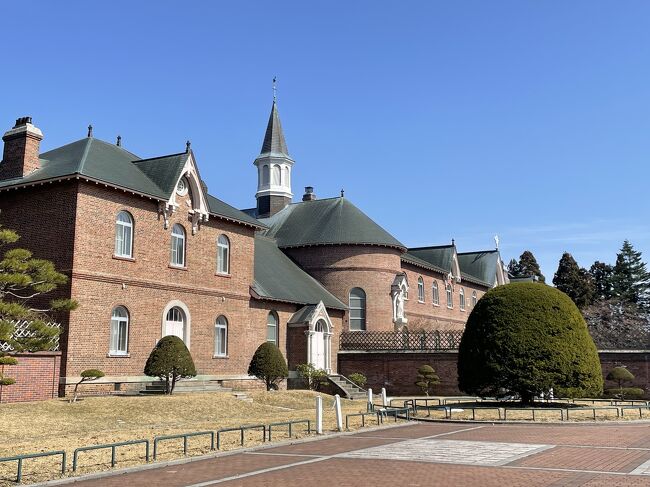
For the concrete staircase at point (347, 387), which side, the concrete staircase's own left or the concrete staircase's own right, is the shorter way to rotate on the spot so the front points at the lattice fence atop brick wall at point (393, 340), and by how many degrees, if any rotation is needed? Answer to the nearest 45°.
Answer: approximately 90° to the concrete staircase's own left

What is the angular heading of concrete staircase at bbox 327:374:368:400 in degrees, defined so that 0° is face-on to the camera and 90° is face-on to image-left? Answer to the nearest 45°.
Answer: approximately 315°

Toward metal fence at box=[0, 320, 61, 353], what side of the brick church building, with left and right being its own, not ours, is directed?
right

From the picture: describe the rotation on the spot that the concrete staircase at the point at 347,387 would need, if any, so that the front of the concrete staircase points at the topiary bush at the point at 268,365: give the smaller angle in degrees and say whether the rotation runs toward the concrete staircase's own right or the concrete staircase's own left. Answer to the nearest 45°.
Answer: approximately 90° to the concrete staircase's own right

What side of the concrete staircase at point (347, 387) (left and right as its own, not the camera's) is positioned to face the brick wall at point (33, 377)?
right

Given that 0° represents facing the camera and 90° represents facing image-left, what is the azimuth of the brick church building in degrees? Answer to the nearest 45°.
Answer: approximately 315°

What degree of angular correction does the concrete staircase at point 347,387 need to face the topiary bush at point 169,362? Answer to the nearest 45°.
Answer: approximately 90° to its right

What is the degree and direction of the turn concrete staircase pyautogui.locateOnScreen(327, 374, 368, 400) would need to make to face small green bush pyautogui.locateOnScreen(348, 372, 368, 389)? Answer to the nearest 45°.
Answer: approximately 90° to its left
